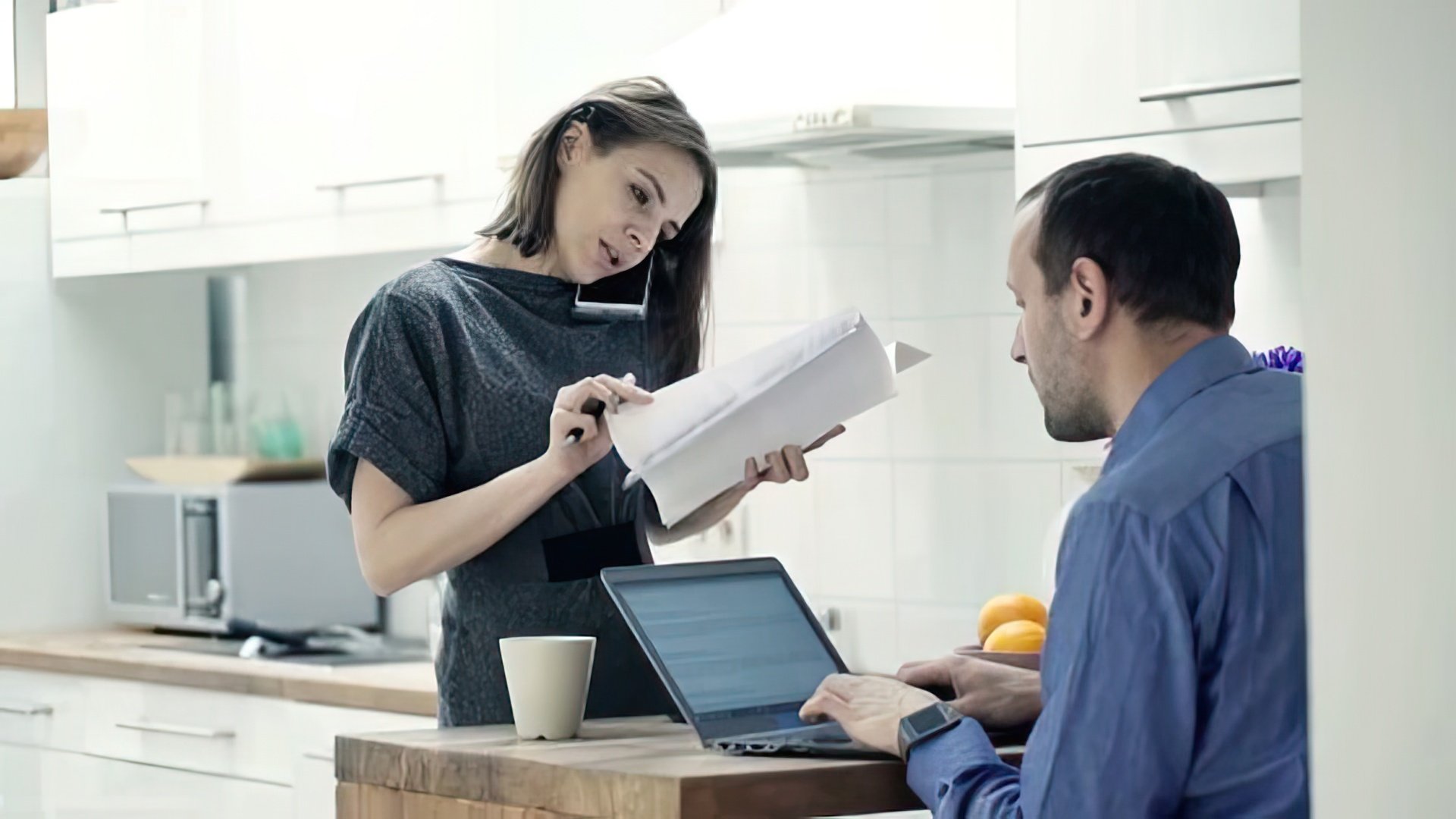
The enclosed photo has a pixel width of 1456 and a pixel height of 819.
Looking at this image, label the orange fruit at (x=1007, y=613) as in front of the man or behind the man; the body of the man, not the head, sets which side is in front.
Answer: in front

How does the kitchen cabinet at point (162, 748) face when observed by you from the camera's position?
facing the viewer and to the left of the viewer

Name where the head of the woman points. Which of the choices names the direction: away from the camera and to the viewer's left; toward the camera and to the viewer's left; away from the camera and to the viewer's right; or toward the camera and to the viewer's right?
toward the camera and to the viewer's right

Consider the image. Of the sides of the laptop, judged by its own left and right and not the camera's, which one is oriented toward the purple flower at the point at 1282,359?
left

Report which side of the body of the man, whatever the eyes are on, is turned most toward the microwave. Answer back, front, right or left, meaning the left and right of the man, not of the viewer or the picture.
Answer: front

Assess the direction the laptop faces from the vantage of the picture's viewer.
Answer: facing the viewer and to the right of the viewer

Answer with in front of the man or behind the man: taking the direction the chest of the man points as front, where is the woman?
in front

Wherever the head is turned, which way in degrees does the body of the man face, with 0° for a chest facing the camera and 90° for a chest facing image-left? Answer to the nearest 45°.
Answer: approximately 135°

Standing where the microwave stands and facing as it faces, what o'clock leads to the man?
The man is roughly at 10 o'clock from the microwave.

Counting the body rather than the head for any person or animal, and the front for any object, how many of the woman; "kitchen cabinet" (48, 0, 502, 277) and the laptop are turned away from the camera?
0

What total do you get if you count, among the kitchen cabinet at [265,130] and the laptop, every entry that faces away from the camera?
0

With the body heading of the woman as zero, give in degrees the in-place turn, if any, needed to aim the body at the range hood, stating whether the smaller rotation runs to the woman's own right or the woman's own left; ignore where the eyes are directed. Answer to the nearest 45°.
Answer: approximately 90° to the woman's own left

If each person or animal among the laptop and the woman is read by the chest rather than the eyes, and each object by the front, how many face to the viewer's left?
0

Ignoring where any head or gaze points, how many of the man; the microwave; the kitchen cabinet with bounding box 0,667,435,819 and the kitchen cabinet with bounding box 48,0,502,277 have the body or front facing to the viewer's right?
0

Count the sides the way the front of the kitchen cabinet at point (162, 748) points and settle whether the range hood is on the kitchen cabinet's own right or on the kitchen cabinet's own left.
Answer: on the kitchen cabinet's own left

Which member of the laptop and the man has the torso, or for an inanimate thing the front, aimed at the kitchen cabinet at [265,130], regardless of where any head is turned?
the man

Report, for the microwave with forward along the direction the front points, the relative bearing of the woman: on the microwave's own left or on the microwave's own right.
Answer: on the microwave's own left
